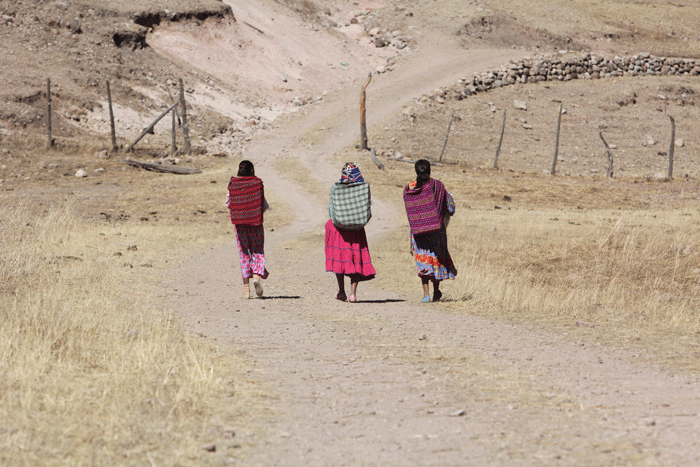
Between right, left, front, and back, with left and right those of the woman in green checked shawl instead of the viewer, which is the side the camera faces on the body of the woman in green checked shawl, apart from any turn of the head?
back

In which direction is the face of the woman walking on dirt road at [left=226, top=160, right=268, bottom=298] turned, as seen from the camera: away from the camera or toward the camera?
away from the camera

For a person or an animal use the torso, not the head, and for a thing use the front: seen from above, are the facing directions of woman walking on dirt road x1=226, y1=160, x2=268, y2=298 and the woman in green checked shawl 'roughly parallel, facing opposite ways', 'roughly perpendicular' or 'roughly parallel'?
roughly parallel

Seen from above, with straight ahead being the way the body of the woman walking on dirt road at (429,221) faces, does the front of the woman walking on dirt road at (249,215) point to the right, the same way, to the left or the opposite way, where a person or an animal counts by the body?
the same way

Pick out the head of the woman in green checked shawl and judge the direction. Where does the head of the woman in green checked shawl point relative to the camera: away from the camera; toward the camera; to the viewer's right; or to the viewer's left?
away from the camera

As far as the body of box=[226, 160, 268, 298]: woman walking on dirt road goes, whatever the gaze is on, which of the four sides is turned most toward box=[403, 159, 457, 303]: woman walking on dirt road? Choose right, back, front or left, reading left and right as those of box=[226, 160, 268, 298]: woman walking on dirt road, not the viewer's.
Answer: right

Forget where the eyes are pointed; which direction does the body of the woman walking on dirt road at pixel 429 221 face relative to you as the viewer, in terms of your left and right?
facing away from the viewer

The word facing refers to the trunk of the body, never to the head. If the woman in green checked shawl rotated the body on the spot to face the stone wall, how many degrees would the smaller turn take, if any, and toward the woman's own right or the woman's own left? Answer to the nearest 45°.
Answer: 0° — they already face it

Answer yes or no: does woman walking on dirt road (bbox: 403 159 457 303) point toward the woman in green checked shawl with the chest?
no

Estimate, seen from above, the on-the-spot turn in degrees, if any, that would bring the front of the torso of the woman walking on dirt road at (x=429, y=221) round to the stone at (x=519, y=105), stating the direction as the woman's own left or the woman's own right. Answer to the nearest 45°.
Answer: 0° — they already face it

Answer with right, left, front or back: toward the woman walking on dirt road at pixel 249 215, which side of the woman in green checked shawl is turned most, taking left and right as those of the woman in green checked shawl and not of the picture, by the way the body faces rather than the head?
left

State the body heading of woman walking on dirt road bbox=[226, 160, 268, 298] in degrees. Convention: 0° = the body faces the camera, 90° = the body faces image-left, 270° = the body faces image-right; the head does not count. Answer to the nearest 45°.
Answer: approximately 180°

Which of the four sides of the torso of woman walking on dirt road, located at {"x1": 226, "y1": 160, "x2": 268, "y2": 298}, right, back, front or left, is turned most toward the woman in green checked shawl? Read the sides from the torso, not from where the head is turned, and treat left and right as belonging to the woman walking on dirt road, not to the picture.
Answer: right
